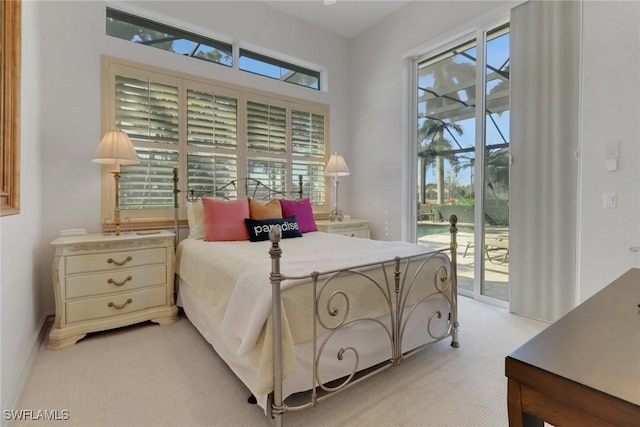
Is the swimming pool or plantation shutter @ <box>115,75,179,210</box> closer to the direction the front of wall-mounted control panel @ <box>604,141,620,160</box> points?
the plantation shutter

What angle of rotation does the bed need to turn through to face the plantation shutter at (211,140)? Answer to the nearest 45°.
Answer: approximately 180°

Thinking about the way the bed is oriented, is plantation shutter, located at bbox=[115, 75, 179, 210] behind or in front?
behind

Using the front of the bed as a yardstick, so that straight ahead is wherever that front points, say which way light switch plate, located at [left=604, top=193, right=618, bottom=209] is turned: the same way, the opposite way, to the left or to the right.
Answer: to the right

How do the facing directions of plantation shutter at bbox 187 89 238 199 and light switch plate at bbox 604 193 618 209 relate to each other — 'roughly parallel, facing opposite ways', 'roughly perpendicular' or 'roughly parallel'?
roughly perpendicular

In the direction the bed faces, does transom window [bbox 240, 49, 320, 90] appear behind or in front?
behind

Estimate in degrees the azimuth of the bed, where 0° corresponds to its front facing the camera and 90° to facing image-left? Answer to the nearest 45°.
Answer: approximately 315°

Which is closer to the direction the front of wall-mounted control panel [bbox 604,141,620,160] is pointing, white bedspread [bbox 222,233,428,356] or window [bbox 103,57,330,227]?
the white bedspread

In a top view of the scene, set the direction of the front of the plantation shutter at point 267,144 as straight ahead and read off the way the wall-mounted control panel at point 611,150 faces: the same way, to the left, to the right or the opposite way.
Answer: to the right

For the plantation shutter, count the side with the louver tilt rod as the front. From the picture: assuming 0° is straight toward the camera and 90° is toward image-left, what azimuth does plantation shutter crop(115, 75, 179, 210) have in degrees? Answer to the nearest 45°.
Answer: approximately 315°

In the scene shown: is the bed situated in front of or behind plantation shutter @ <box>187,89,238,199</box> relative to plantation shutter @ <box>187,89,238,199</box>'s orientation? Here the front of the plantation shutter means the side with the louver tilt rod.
in front
